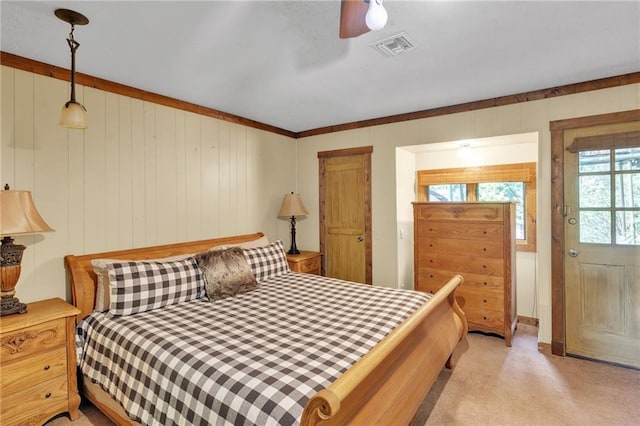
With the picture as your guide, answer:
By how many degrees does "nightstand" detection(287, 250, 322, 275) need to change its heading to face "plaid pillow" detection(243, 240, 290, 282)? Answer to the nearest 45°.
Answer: approximately 90° to its right

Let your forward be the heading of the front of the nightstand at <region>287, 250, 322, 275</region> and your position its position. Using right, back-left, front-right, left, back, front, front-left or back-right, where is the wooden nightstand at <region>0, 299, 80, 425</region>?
right

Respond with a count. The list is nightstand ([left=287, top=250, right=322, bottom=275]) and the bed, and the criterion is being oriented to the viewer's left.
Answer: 0

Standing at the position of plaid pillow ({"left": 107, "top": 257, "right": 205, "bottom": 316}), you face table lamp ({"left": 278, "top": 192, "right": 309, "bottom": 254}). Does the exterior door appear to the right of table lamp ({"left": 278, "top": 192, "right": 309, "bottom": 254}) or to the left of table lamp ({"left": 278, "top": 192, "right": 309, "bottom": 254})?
right

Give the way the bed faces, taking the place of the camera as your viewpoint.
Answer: facing the viewer and to the right of the viewer

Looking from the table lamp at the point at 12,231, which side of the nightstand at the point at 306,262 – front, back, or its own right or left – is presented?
right

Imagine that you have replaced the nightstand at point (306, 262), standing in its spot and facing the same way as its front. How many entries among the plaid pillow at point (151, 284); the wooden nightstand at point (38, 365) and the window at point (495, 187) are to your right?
2

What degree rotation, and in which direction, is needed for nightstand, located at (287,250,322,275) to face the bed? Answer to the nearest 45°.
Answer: approximately 45° to its right

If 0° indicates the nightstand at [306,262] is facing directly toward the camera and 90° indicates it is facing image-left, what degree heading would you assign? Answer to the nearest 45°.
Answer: approximately 315°

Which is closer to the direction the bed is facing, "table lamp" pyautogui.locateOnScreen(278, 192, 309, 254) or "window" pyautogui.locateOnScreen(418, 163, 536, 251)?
the window

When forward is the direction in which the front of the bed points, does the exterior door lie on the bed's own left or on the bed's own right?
on the bed's own left
